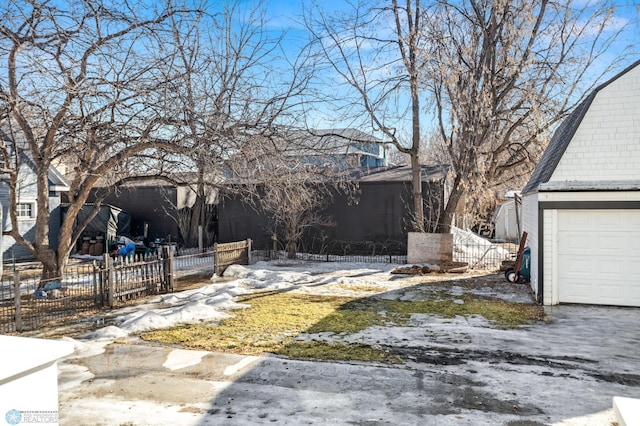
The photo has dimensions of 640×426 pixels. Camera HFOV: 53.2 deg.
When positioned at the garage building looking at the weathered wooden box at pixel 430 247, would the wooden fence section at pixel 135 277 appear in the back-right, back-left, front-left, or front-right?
front-left

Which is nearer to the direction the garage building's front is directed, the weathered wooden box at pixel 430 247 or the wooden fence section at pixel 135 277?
the wooden fence section

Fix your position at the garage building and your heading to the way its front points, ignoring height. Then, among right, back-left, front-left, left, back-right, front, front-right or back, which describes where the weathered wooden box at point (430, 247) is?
back-right

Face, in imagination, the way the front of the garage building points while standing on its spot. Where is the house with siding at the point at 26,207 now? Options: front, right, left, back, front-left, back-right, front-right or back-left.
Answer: right

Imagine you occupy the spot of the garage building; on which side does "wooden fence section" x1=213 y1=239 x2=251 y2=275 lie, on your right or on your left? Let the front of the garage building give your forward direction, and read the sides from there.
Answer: on your right

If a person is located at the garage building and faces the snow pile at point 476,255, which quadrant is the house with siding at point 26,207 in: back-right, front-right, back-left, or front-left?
front-left

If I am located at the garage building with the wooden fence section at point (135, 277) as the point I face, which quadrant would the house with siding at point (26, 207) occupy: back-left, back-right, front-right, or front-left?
front-right

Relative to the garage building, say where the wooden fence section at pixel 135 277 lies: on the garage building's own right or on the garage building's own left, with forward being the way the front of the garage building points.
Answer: on the garage building's own right

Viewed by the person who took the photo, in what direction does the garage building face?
facing the viewer
